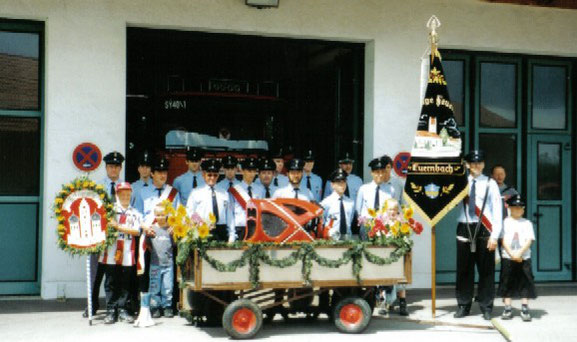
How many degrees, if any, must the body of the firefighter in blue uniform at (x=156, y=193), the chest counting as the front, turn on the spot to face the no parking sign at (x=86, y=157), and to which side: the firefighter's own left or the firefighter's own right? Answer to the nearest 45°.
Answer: approximately 135° to the firefighter's own right

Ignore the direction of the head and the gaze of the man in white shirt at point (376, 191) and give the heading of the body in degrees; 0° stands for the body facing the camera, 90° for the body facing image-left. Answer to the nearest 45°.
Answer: approximately 0°

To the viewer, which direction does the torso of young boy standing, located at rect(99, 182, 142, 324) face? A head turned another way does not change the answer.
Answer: toward the camera

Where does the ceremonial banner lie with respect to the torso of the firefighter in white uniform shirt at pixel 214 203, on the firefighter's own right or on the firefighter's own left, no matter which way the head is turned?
on the firefighter's own left

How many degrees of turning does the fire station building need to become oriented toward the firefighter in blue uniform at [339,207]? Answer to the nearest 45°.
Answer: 0° — it already faces them

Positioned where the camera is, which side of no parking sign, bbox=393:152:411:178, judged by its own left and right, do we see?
front

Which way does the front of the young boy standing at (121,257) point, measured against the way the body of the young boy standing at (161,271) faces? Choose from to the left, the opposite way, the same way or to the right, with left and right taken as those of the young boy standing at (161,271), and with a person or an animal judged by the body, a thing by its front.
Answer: the same way

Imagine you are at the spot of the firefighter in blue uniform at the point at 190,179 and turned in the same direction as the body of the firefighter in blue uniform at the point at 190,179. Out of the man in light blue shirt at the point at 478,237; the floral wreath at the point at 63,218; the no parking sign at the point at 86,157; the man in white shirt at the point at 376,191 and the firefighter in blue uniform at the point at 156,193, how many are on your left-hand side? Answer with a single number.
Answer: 2

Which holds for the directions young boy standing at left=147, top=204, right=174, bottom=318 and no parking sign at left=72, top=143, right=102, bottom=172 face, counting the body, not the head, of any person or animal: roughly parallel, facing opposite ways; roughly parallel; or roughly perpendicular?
roughly parallel

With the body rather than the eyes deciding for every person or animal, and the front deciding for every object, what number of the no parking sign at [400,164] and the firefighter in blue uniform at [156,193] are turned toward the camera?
2

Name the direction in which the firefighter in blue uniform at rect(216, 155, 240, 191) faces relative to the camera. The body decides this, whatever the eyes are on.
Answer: toward the camera

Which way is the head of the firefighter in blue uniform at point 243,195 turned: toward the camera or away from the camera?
toward the camera

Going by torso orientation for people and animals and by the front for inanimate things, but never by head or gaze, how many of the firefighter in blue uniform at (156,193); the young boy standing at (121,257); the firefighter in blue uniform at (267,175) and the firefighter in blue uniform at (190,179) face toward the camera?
4

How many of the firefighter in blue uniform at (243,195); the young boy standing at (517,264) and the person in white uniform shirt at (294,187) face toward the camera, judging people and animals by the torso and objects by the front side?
3

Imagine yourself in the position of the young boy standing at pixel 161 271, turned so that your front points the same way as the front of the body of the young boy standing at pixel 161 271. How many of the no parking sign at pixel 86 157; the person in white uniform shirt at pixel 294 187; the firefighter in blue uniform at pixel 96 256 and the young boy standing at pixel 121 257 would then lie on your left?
1

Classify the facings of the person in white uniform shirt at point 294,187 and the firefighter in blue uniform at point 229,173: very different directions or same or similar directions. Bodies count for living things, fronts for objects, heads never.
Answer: same or similar directions

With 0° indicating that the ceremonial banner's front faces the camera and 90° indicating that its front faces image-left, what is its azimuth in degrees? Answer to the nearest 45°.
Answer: approximately 0°
